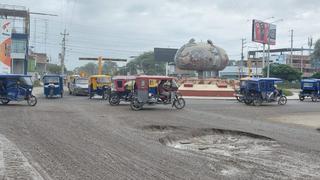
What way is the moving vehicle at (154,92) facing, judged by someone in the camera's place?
facing to the right of the viewer

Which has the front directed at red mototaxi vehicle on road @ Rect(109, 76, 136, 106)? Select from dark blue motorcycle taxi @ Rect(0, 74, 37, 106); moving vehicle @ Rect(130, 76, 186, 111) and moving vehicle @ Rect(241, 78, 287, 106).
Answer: dark blue motorcycle taxi @ Rect(0, 74, 37, 106)

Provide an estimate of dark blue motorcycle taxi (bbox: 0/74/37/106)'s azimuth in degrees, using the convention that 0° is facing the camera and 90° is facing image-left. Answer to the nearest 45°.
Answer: approximately 270°

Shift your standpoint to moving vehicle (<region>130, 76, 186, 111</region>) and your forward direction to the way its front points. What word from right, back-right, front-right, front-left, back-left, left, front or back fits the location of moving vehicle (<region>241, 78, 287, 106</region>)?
front-left

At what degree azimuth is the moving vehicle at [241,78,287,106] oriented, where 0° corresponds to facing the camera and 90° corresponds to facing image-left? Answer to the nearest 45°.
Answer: approximately 270°

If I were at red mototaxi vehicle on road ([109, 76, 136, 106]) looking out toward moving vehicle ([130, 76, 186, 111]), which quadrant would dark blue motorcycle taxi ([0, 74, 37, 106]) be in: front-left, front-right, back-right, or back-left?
back-right

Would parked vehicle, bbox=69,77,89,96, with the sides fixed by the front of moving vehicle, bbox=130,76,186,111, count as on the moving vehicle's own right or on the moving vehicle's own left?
on the moving vehicle's own left
